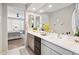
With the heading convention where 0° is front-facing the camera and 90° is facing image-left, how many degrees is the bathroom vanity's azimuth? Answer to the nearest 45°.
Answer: approximately 45°
